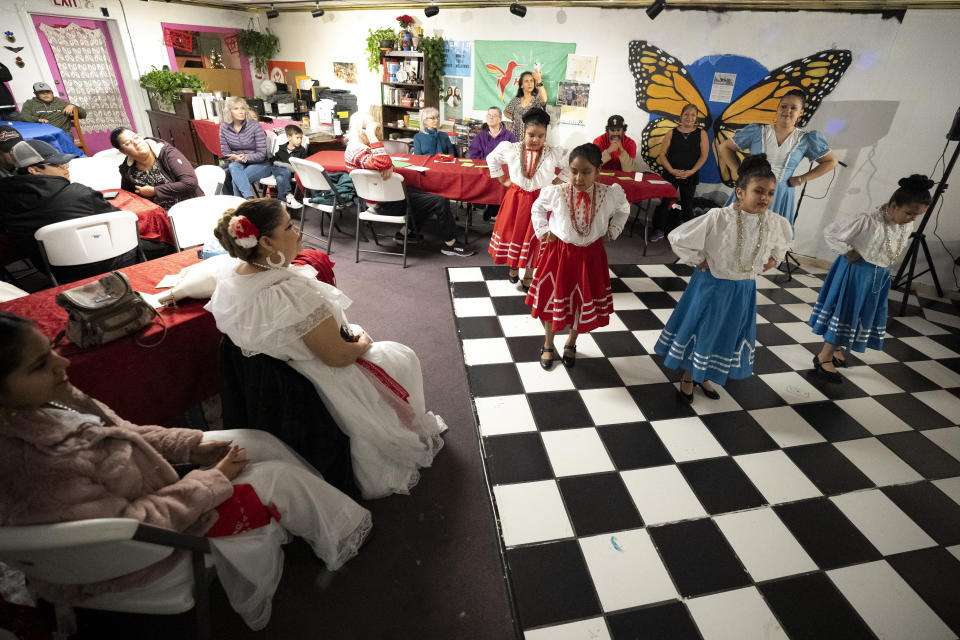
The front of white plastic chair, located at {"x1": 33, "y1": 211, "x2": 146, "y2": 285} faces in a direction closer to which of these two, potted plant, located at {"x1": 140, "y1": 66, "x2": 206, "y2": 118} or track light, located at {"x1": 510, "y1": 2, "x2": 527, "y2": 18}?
the potted plant

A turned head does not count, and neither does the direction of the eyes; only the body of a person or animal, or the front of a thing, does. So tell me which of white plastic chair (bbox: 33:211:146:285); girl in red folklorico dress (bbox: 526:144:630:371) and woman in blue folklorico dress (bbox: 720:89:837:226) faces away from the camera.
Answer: the white plastic chair

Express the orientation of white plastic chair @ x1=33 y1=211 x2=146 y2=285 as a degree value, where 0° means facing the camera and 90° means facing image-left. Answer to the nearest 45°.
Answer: approximately 180°

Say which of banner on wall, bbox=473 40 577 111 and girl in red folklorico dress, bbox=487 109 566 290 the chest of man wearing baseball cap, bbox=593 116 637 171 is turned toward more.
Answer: the girl in red folklorico dress

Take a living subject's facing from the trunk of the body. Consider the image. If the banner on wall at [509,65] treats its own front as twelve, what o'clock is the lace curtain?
The lace curtain is roughly at 3 o'clock from the banner on wall.

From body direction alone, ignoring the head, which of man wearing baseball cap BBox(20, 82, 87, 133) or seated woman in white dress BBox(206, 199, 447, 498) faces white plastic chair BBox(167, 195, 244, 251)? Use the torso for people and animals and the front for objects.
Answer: the man wearing baseball cap

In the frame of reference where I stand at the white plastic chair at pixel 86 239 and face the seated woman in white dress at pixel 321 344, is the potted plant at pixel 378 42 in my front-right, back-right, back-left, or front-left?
back-left

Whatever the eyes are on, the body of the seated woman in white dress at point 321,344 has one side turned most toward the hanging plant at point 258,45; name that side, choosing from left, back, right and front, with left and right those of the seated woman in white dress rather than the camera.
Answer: left

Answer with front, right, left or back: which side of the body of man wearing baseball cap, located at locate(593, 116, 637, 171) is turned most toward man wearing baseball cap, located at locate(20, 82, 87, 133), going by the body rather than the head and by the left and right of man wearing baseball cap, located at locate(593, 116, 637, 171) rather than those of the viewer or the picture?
right

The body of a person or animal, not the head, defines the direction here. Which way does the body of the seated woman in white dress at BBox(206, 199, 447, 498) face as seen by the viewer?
to the viewer's right

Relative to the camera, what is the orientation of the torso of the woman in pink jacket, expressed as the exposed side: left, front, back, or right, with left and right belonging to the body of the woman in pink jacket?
right

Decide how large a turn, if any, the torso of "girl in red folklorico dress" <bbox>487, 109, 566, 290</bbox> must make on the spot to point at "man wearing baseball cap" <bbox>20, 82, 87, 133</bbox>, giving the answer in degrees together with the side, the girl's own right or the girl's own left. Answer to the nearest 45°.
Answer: approximately 90° to the girl's own right
